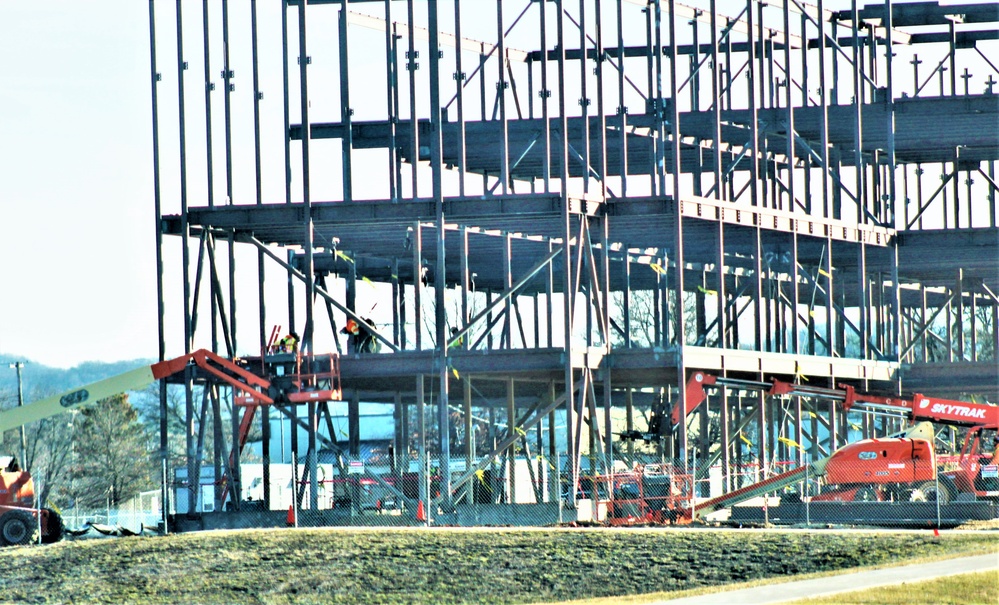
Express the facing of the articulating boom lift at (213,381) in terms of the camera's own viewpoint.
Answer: facing to the right of the viewer

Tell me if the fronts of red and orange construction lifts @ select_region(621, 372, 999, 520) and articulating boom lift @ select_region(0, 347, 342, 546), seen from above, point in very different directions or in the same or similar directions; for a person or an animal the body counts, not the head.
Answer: very different directions

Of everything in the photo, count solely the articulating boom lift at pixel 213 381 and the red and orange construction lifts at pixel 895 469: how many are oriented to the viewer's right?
1

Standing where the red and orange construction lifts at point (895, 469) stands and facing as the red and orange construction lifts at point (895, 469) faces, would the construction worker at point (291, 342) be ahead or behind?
ahead

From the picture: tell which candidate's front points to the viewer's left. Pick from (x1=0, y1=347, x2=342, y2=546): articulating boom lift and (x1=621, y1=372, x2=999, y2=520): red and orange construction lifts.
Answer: (x1=621, y1=372, x2=999, y2=520): red and orange construction lifts

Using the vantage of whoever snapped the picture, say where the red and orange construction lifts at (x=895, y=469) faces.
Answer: facing to the left of the viewer

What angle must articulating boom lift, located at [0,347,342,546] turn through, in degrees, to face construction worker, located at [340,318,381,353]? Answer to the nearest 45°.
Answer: approximately 45° to its left

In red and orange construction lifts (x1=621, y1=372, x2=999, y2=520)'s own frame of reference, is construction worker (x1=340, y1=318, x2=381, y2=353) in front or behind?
in front
